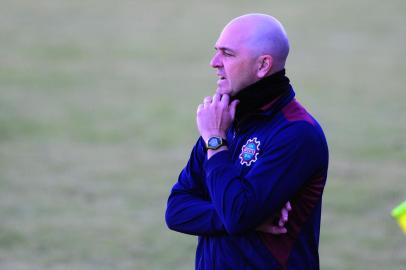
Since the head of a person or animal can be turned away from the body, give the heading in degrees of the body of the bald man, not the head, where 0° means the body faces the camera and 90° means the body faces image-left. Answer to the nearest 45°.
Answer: approximately 45°

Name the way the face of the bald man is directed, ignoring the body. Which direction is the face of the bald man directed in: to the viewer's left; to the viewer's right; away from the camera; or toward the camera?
to the viewer's left
